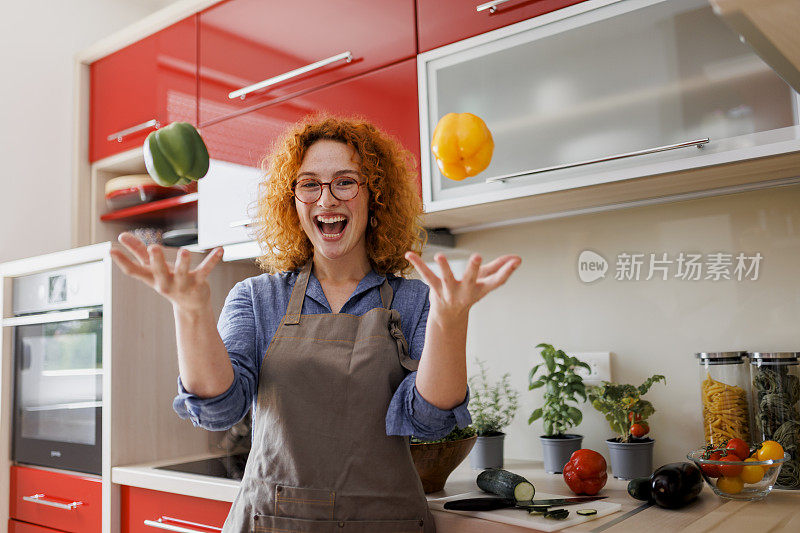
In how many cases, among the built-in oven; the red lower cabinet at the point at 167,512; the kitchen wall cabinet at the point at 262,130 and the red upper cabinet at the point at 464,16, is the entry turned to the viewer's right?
0

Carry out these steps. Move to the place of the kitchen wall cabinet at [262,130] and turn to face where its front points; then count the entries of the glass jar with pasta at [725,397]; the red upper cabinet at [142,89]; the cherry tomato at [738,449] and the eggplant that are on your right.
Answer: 1

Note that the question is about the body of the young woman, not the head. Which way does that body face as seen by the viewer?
toward the camera

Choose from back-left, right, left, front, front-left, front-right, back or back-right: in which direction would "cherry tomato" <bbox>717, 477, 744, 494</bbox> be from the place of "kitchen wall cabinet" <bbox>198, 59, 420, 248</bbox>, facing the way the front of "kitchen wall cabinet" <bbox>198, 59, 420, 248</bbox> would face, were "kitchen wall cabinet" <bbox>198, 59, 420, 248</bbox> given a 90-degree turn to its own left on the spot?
front

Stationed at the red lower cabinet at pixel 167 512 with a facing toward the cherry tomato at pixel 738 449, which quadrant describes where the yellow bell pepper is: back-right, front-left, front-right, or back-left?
front-right

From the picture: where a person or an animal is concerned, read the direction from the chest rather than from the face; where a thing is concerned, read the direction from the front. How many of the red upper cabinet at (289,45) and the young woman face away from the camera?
0

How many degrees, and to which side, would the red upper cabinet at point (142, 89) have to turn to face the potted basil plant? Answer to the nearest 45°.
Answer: approximately 90° to its left

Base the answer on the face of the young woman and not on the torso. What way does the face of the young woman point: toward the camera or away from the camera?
toward the camera

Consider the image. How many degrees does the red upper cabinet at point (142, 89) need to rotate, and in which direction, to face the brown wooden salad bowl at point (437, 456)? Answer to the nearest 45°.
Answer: approximately 90° to its left

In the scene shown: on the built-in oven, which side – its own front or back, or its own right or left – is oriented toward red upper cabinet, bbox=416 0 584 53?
left

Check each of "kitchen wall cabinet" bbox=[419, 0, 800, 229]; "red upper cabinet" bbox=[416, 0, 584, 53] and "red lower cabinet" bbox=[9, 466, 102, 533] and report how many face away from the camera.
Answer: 0

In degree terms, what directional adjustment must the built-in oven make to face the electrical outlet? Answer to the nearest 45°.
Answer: approximately 90° to its left

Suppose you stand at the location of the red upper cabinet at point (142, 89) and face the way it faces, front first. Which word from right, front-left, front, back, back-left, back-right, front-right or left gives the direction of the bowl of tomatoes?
left

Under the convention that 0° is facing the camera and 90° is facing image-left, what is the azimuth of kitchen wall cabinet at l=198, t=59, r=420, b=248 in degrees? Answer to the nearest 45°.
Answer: approximately 45°
